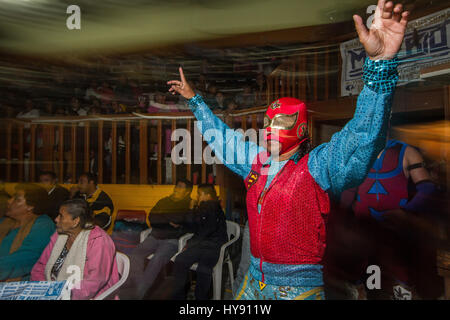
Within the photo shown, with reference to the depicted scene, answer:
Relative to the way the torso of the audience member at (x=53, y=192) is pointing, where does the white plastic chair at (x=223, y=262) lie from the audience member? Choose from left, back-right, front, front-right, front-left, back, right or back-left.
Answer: left

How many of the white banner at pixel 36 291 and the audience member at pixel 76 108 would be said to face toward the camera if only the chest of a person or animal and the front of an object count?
2

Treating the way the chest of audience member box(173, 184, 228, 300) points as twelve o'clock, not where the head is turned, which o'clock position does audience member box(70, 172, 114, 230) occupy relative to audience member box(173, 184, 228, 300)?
audience member box(70, 172, 114, 230) is roughly at 2 o'clock from audience member box(173, 184, 228, 300).

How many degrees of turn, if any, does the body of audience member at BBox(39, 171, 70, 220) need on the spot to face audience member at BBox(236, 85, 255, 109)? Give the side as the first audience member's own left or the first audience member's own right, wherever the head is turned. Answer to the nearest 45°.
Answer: approximately 90° to the first audience member's own left

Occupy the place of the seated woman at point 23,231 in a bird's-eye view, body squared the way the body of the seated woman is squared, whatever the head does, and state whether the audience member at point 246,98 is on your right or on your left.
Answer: on your left

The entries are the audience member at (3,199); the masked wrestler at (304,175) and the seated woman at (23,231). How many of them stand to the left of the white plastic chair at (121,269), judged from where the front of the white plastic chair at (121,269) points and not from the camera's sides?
1
